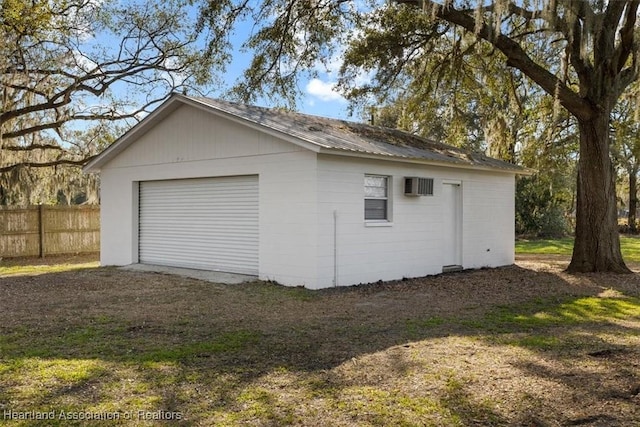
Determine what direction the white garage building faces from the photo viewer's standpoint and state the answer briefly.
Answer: facing the viewer and to the left of the viewer

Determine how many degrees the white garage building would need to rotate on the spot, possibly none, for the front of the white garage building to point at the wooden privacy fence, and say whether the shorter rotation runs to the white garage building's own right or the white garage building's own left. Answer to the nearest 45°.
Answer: approximately 90° to the white garage building's own right
